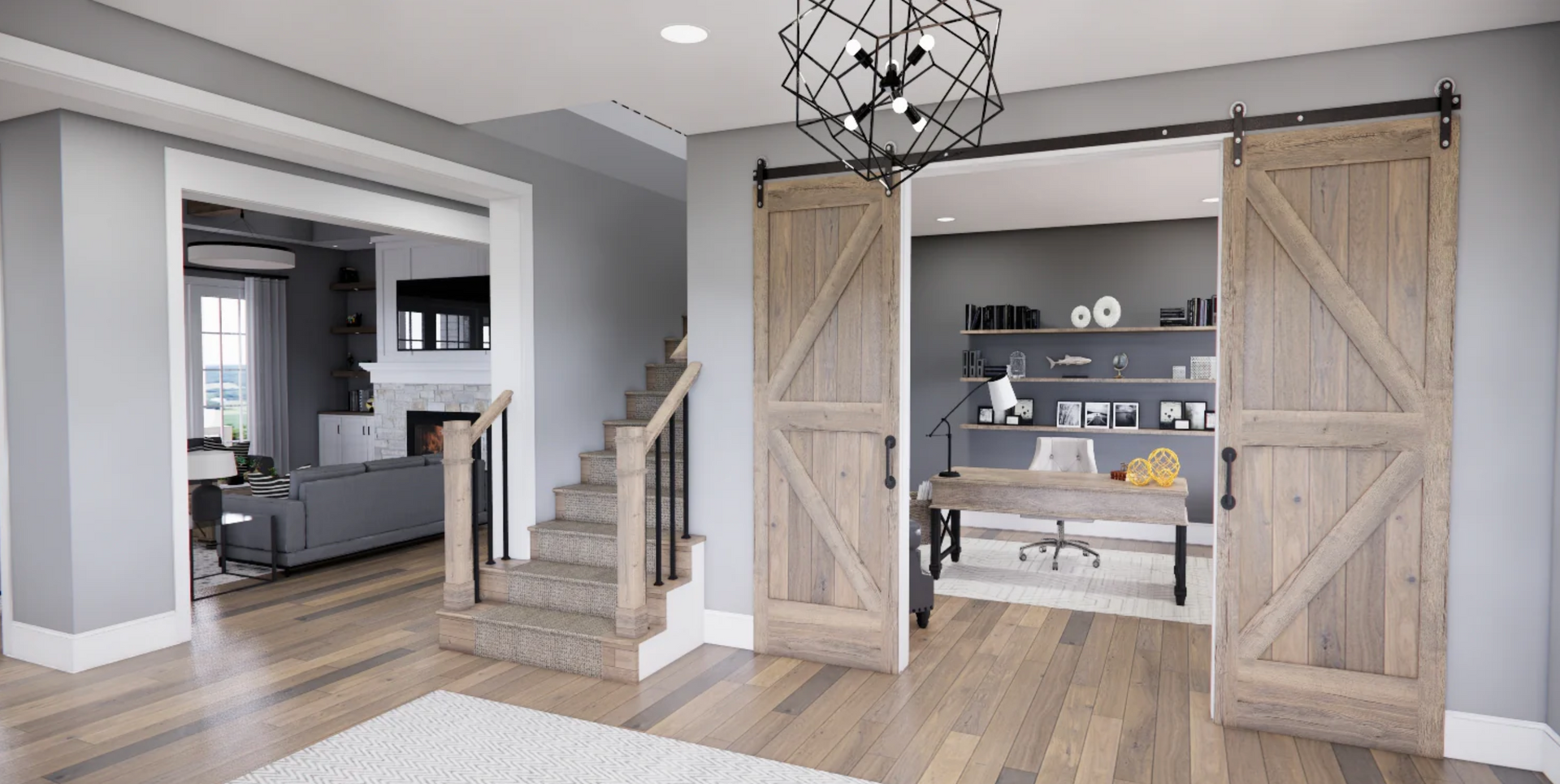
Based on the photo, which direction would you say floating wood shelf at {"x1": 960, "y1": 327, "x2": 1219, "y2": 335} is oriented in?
toward the camera

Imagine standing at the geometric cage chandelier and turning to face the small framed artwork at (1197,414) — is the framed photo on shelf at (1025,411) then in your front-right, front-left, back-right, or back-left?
front-left

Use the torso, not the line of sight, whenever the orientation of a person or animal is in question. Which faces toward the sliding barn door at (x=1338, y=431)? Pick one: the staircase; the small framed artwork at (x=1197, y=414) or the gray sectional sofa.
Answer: the small framed artwork

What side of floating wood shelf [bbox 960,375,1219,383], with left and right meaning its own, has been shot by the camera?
front

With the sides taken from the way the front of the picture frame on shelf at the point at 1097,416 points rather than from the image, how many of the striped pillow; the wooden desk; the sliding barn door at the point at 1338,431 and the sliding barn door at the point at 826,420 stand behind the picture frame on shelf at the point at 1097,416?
0

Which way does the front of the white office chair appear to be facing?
toward the camera

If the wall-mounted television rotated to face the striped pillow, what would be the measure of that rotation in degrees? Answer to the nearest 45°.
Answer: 0° — it already faces it

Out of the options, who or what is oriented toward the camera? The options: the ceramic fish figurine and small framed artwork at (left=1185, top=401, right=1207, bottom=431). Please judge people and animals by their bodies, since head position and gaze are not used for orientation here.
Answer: the small framed artwork

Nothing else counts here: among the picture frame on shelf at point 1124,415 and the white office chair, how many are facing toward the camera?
2

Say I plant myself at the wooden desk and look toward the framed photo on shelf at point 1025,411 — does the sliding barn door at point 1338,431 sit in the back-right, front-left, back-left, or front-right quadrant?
back-right

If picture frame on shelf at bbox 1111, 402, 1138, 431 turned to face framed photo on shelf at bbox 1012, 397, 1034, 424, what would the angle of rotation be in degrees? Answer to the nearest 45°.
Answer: approximately 90° to its right

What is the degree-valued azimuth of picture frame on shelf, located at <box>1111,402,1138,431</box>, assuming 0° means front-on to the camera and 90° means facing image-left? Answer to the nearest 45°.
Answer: approximately 0°

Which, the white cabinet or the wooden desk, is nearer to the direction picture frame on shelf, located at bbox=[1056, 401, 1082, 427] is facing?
the wooden desk

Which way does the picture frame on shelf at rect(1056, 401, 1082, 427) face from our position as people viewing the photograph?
facing the viewer

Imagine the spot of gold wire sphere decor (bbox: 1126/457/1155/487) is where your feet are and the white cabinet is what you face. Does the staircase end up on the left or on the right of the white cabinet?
left

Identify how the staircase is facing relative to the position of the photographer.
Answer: facing the viewer and to the left of the viewer

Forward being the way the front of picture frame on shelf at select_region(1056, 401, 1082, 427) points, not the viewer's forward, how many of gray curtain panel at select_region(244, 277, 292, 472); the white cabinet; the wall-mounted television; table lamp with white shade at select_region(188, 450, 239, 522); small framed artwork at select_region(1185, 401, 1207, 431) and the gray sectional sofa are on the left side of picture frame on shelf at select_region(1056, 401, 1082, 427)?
1
